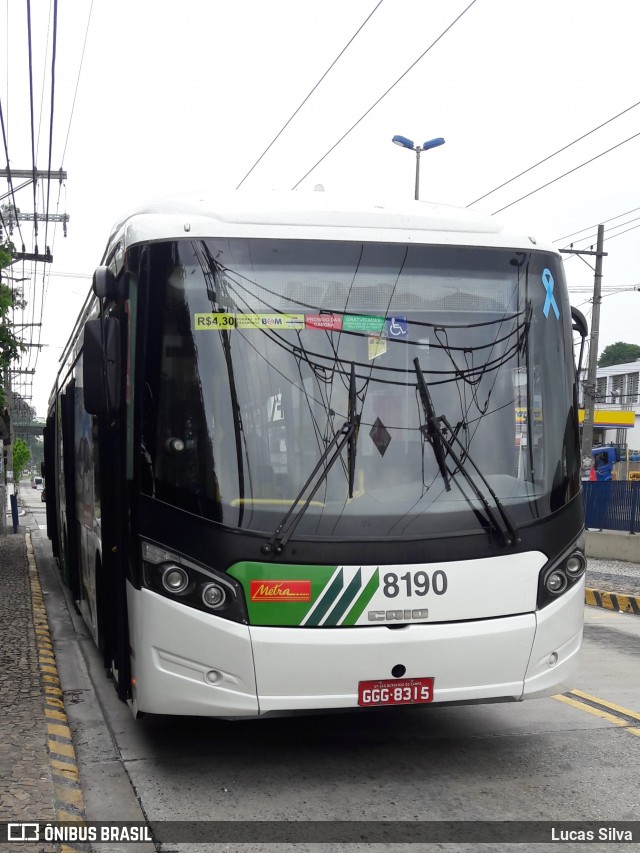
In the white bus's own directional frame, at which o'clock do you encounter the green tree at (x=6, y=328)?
The green tree is roughly at 5 o'clock from the white bus.

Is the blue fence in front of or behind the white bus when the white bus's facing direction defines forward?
behind

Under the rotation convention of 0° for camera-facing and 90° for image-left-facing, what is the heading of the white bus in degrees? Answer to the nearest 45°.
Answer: approximately 0°

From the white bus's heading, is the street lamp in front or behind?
behind
